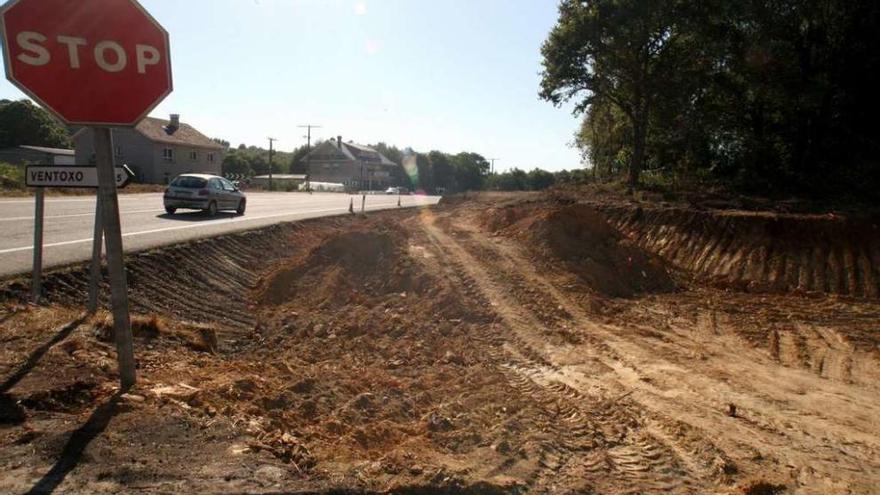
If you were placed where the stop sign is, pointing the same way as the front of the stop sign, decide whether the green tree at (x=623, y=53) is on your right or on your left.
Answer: on your left

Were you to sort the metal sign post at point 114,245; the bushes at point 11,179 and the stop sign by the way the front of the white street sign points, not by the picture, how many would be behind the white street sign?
1

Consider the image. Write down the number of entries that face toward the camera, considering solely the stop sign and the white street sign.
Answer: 2

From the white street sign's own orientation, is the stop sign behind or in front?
in front

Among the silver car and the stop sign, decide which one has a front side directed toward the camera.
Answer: the stop sign

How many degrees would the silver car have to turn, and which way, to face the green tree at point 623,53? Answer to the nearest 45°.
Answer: approximately 45° to its right

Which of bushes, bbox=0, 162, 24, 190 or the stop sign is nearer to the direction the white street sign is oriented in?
the stop sign

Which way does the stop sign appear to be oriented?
toward the camera

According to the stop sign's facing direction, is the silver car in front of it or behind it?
behind

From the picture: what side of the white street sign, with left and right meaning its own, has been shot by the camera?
front

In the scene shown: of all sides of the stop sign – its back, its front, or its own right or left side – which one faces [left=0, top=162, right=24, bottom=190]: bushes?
back

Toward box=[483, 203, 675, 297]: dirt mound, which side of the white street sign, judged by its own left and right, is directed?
left

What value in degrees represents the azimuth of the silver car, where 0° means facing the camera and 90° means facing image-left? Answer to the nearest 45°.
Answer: approximately 225°

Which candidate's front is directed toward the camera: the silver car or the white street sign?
the white street sign

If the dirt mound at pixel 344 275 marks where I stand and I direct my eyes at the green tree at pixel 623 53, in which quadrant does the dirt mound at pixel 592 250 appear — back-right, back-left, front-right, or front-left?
front-right
